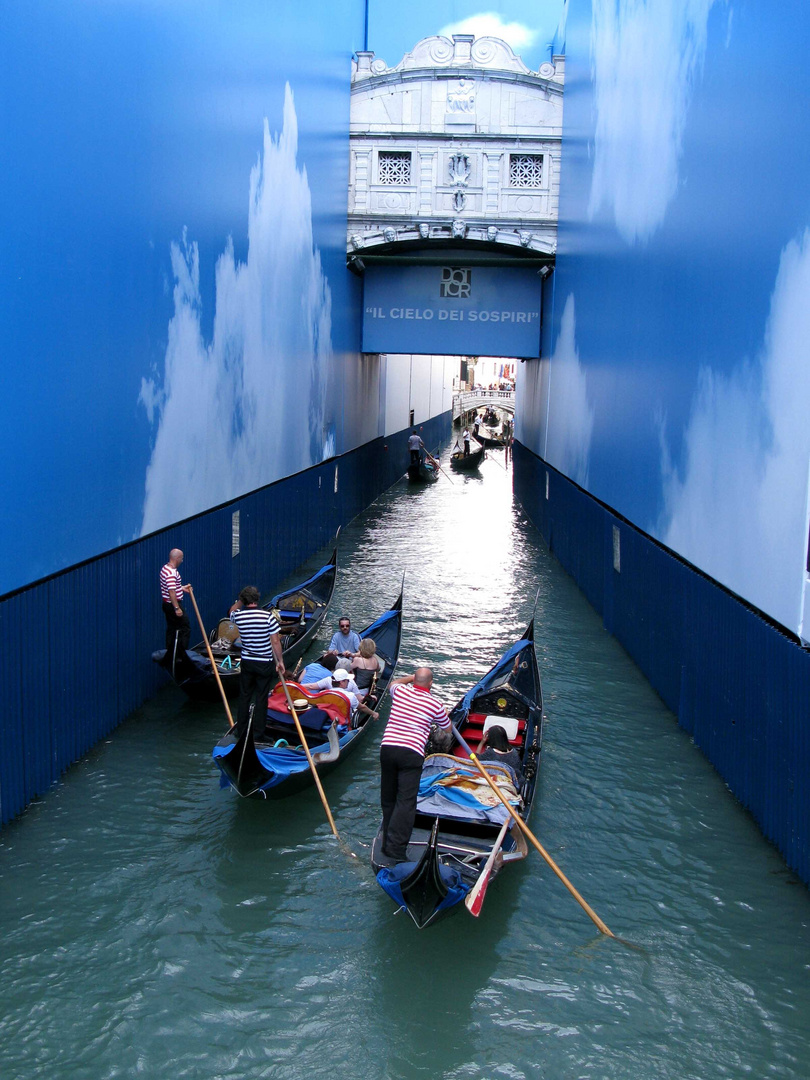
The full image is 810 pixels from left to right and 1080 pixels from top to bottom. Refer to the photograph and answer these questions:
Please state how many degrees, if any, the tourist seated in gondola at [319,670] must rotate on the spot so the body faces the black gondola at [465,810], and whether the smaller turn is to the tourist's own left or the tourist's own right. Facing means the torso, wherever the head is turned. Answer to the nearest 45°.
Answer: approximately 135° to the tourist's own right

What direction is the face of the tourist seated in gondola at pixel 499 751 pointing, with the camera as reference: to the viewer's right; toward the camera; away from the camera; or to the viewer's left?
away from the camera

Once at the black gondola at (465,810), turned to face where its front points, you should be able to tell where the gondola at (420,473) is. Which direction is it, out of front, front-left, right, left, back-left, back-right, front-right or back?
front-left

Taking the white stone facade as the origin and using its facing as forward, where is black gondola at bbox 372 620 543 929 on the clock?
The black gondola is roughly at 12 o'clock from the white stone facade.

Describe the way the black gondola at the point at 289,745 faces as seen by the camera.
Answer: facing away from the viewer and to the right of the viewer

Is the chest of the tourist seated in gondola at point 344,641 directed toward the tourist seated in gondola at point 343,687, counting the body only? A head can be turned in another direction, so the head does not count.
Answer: yes

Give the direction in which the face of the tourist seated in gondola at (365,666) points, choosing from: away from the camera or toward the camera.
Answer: away from the camera

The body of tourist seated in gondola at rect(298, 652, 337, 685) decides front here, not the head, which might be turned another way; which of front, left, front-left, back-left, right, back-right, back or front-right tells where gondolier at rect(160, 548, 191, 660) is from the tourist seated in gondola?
front-left

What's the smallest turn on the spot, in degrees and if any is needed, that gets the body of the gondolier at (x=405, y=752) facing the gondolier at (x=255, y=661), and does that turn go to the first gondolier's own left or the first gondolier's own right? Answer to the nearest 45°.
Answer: approximately 90° to the first gondolier's own left

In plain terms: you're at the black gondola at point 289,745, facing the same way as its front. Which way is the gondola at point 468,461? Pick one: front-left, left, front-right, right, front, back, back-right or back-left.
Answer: front-left

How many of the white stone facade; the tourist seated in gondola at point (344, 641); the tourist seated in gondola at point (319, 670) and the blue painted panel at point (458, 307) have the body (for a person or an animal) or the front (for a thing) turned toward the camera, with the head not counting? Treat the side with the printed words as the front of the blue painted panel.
3
